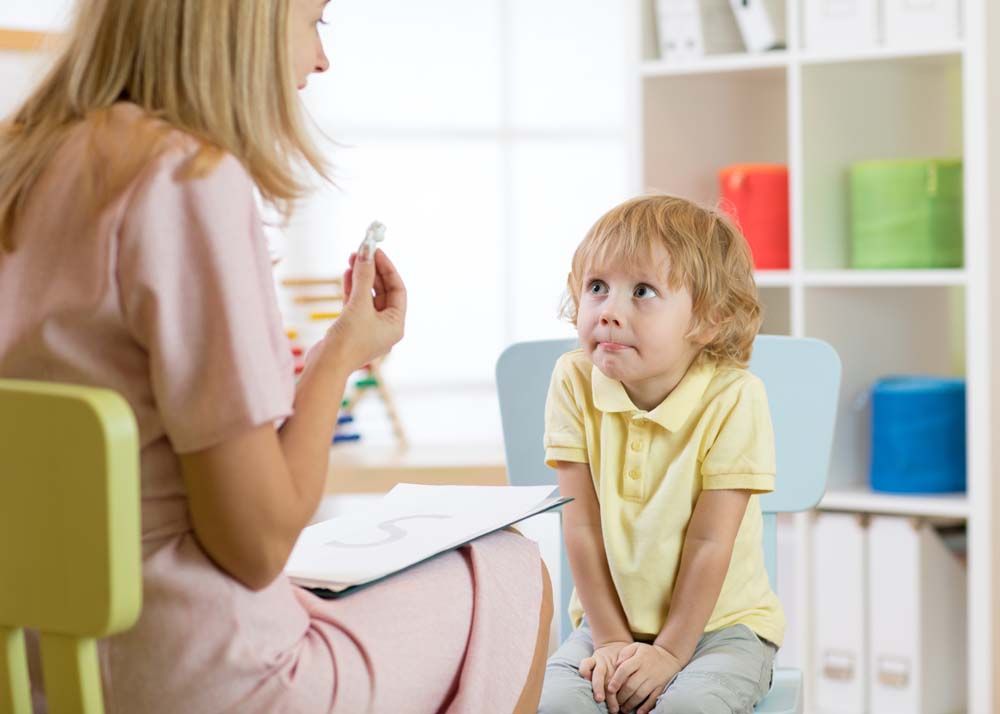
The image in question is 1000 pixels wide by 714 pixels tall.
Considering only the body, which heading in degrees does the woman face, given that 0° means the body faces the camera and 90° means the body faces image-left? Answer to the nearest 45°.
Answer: approximately 225°

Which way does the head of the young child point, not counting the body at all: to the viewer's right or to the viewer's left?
to the viewer's left

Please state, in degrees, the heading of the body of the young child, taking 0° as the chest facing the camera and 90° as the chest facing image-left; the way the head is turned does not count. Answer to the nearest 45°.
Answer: approximately 45°

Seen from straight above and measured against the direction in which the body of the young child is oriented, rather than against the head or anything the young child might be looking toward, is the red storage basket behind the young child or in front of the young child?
behind

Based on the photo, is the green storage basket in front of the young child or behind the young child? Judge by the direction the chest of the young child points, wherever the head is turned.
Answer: behind

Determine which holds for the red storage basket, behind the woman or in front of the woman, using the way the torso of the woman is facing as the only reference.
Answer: in front

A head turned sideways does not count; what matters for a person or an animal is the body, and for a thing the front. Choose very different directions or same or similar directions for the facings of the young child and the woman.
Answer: very different directions

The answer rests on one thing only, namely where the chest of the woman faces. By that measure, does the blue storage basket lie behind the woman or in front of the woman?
in front
